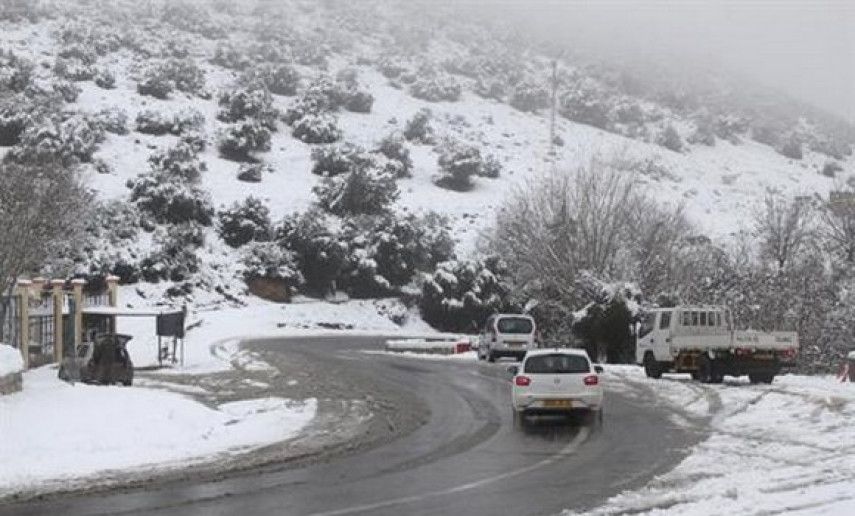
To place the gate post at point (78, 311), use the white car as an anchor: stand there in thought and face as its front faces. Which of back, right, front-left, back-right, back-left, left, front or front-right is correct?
front-left

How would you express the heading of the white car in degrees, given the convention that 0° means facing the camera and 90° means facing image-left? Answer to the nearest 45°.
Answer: approximately 180°

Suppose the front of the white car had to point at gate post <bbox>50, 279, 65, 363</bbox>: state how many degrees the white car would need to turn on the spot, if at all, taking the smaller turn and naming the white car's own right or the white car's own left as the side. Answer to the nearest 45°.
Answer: approximately 45° to the white car's own left

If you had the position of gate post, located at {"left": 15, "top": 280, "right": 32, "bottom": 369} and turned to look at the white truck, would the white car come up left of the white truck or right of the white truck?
right

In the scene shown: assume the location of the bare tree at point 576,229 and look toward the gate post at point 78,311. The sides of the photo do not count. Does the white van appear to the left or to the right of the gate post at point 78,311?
left

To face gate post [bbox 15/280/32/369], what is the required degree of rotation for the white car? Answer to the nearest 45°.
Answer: approximately 45° to its left

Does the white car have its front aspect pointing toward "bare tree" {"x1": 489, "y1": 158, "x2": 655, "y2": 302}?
yes
